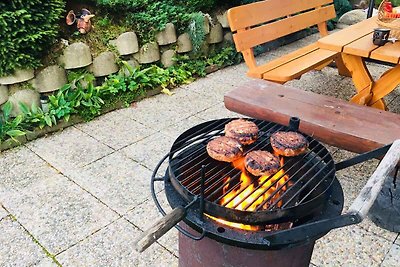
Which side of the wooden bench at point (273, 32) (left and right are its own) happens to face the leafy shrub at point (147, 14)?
back

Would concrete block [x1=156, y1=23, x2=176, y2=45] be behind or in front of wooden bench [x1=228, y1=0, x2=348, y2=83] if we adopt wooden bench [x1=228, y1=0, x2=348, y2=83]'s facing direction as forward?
behind

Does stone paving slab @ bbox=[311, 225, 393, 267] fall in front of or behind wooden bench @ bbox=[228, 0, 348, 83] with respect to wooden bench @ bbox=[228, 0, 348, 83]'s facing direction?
in front

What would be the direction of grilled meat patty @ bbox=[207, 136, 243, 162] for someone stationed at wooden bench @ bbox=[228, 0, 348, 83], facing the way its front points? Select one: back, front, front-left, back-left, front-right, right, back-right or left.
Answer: front-right

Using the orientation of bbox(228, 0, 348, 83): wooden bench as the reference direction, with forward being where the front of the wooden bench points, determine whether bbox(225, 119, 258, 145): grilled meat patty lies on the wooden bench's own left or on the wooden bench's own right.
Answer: on the wooden bench's own right

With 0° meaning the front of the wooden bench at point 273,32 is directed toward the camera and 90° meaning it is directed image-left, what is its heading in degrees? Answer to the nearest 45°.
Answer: approximately 315°

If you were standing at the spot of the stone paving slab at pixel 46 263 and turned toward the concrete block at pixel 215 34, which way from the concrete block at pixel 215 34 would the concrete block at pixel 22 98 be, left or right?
left

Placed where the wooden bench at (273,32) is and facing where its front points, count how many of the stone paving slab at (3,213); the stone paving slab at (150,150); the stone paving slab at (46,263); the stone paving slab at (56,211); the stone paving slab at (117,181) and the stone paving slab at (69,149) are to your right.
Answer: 6

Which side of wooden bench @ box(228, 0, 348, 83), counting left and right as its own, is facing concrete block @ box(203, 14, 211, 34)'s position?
back

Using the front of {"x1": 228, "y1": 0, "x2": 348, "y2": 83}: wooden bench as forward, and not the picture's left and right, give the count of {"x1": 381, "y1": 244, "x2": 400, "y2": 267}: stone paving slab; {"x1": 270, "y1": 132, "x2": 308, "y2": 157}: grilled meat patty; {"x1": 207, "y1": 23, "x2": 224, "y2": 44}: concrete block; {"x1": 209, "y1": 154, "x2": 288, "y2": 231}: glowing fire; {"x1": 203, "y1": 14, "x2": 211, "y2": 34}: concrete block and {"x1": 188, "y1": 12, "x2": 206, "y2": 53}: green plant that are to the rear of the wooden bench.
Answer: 3

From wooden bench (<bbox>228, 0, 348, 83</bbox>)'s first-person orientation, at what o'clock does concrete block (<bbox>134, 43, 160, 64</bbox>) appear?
The concrete block is roughly at 5 o'clock from the wooden bench.

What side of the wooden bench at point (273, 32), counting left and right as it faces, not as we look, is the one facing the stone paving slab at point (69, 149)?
right

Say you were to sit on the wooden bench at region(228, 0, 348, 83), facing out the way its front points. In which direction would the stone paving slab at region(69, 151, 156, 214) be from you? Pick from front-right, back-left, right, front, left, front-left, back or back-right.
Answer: right

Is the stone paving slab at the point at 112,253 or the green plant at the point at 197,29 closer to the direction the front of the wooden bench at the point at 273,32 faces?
the stone paving slab

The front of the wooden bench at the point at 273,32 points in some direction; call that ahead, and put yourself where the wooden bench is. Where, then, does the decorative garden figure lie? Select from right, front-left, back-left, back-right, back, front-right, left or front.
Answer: back-right

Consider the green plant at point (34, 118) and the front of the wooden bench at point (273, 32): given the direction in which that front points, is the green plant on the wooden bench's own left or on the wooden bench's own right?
on the wooden bench's own right
